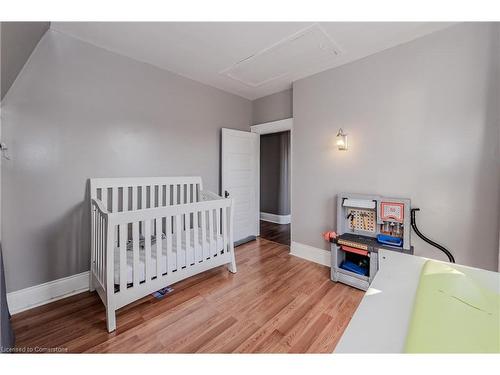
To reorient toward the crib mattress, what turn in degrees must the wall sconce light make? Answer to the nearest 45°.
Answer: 0° — it already faces it

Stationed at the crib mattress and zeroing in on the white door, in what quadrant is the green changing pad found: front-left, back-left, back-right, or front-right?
back-right

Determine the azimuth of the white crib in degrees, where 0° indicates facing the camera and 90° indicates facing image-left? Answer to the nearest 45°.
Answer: approximately 315°

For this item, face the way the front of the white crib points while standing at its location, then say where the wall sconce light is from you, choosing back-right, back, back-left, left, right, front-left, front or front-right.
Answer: front-left

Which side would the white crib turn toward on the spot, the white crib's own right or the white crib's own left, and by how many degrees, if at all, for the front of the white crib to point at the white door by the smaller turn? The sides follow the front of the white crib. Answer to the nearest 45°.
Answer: approximately 90° to the white crib's own left

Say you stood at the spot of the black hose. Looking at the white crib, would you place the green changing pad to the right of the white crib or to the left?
left

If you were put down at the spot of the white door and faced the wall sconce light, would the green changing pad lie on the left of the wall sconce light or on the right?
right

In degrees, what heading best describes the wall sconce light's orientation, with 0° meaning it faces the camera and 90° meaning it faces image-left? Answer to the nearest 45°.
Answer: approximately 45°

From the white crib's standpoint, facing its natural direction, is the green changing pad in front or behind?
in front

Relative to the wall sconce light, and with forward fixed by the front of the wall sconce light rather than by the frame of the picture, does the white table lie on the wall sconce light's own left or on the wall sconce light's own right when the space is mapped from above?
on the wall sconce light's own left

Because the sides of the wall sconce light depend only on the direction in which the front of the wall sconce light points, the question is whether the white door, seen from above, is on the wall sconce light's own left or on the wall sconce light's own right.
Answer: on the wall sconce light's own right

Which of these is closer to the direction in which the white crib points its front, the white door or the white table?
the white table
